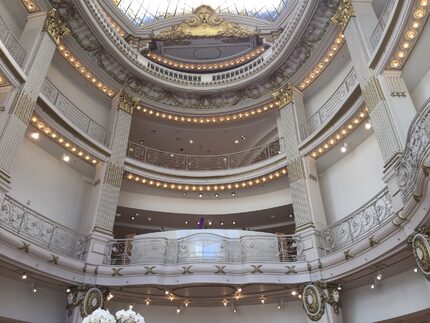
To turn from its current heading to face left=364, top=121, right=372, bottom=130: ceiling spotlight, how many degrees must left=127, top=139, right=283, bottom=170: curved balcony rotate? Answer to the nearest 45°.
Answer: approximately 45° to its left

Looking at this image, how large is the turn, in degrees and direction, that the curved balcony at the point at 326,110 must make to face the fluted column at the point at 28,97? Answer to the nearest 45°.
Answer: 0° — it already faces it

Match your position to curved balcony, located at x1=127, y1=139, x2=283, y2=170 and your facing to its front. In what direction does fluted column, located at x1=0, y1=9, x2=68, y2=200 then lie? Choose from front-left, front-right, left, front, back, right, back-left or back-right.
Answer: front-right

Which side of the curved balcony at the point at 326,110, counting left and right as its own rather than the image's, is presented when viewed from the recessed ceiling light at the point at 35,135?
front

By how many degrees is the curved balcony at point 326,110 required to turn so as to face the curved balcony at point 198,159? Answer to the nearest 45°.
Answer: approximately 45° to its right

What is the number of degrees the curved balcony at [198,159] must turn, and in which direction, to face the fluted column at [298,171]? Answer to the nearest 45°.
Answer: approximately 45° to its left

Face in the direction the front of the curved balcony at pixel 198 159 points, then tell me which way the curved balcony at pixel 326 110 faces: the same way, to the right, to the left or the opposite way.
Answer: to the right

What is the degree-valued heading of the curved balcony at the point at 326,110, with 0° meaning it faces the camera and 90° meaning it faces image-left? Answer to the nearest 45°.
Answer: approximately 45°

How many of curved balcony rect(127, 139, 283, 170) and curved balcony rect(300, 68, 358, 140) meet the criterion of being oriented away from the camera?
0
